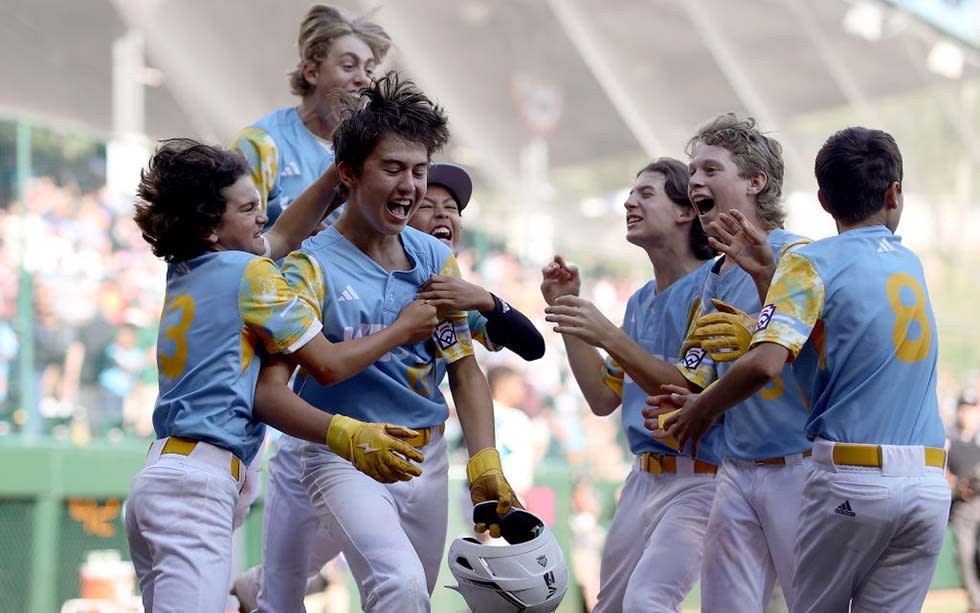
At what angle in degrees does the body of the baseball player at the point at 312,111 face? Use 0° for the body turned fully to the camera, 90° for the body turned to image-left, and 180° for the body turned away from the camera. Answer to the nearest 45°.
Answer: approximately 315°

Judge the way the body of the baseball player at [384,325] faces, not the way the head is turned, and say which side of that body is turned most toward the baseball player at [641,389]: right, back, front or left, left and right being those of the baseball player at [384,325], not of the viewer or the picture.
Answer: left

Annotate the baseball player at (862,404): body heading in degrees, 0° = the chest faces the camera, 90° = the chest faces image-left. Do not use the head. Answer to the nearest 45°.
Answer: approximately 135°

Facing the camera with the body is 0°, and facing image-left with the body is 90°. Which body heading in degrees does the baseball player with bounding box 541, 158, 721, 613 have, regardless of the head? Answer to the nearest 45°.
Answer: approximately 45°

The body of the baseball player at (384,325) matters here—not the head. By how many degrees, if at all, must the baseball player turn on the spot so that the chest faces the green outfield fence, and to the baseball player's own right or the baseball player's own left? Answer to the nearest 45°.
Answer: approximately 180°

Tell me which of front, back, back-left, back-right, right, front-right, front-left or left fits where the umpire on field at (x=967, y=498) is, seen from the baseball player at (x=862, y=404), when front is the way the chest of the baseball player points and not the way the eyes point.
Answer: front-right

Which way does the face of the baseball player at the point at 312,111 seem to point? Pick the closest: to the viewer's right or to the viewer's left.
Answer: to the viewer's right

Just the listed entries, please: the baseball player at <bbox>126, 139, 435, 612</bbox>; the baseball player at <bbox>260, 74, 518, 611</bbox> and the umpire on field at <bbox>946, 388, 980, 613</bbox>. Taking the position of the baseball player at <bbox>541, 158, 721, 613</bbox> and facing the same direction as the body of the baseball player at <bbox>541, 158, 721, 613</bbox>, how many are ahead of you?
2

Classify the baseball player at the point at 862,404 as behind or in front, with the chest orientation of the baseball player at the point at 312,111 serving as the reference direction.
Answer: in front

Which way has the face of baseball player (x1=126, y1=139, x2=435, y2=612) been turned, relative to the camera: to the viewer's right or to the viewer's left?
to the viewer's right

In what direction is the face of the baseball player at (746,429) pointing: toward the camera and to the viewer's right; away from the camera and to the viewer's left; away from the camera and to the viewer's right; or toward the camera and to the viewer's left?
toward the camera and to the viewer's left

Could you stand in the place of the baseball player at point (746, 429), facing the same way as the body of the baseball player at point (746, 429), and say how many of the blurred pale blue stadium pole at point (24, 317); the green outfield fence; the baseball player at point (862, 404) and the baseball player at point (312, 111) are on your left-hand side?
1
